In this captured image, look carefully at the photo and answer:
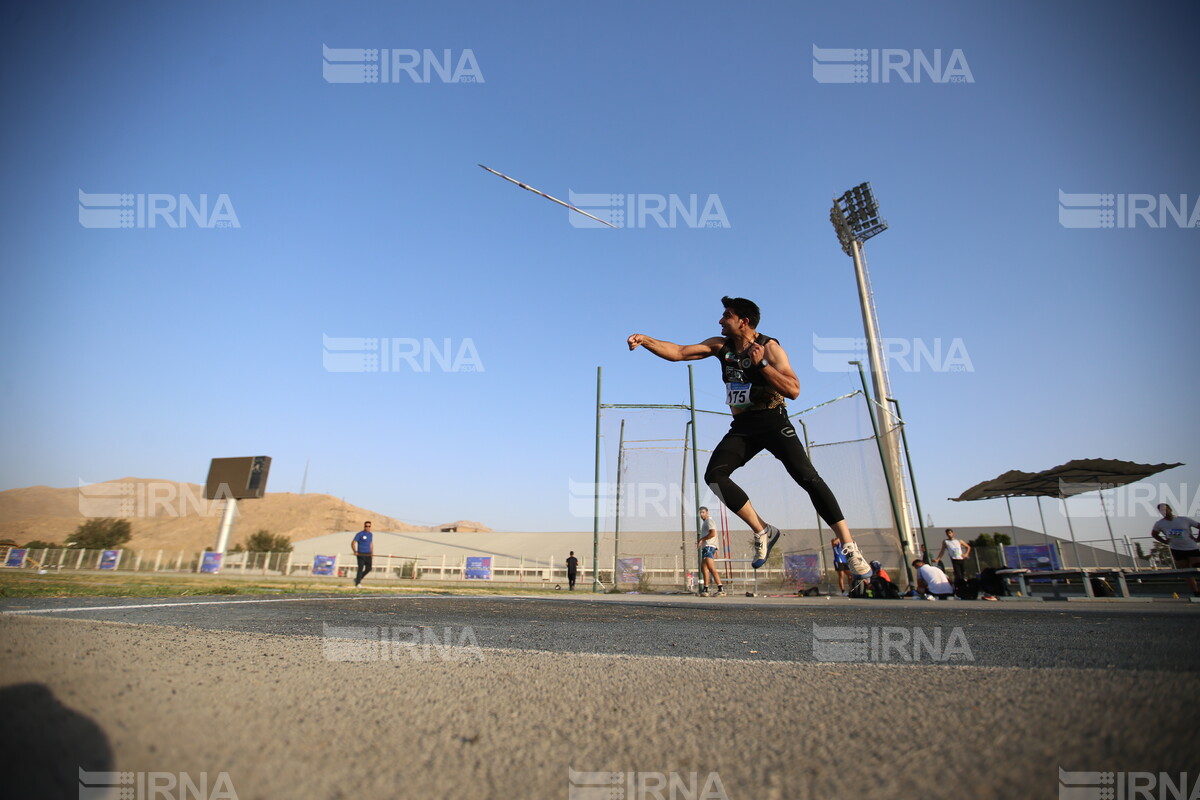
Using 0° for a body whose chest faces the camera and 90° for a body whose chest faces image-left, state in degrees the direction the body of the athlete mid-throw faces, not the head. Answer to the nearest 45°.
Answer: approximately 45°

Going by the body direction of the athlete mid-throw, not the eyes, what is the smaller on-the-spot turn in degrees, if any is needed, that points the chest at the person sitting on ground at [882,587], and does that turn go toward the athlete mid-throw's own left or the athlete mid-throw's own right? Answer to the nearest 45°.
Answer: approximately 135° to the athlete mid-throw's own right

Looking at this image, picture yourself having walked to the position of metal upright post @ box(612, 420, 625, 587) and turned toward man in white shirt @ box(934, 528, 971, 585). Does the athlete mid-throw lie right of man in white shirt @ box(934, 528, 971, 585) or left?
right

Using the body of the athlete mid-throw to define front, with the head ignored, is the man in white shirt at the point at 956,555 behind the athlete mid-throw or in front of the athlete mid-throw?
behind

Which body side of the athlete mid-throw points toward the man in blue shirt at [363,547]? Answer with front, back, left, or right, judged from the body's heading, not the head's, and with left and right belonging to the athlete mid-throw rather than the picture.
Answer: right

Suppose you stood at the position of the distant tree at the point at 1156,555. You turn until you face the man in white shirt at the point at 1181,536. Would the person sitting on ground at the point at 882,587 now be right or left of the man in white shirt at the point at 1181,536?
right

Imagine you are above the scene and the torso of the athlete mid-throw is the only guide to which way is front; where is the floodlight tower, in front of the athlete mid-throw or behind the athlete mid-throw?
behind

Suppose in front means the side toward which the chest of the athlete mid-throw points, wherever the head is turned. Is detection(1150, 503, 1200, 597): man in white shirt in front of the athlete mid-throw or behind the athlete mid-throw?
behind

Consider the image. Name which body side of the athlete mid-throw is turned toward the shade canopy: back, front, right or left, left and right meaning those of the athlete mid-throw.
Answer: back

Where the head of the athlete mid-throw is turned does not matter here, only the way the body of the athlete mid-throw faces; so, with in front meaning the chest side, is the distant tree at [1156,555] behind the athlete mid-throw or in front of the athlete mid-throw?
behind

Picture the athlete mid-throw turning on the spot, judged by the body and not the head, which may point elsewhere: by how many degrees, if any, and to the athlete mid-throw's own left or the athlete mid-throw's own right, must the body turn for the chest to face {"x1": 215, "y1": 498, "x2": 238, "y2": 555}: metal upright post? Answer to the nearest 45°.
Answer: approximately 90° to the athlete mid-throw's own right
